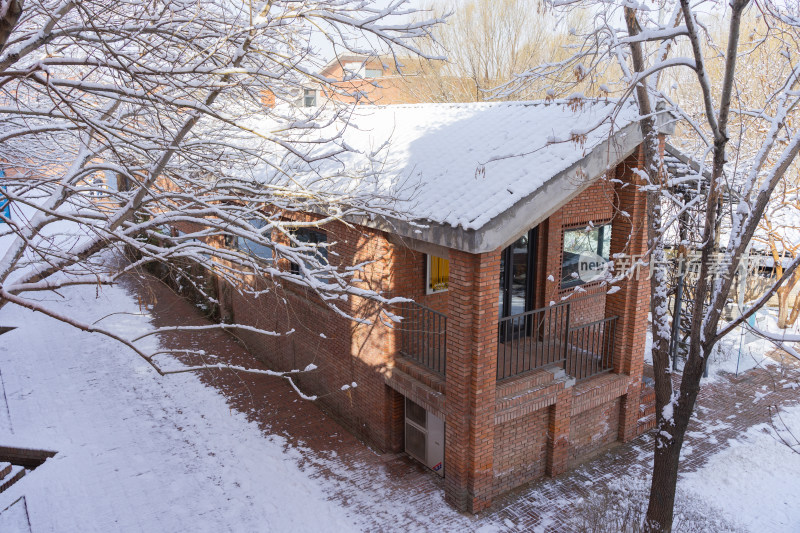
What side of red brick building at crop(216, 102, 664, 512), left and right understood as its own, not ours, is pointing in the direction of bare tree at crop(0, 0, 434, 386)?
right

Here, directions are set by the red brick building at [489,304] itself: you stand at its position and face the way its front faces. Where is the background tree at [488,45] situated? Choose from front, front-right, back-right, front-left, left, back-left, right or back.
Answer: back-left

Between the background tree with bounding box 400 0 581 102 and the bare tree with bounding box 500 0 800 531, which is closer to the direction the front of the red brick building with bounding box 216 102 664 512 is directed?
the bare tree

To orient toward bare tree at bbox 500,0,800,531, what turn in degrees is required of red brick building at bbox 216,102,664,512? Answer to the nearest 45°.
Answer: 0° — it already faces it

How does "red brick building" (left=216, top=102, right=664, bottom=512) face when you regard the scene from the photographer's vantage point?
facing the viewer and to the right of the viewer
